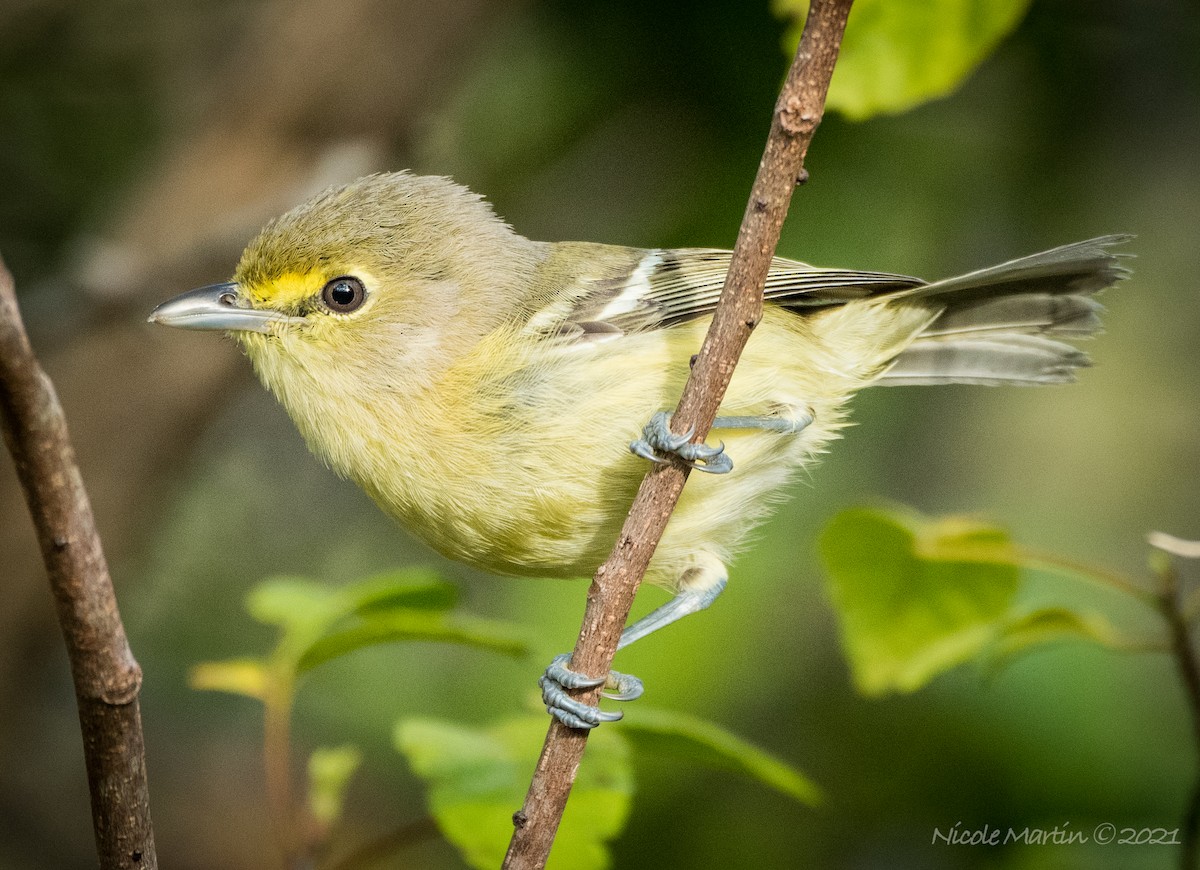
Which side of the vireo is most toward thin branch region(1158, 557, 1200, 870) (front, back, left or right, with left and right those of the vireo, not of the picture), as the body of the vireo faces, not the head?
back

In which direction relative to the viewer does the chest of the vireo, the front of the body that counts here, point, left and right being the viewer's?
facing to the left of the viewer

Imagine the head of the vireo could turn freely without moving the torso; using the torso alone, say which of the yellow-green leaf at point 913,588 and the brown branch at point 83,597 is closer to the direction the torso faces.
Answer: the brown branch
